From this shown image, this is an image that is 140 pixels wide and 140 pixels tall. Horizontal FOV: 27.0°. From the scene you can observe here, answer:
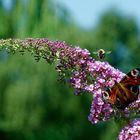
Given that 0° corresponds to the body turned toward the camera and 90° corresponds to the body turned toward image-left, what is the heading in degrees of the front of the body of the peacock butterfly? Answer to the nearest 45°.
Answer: approximately 135°
